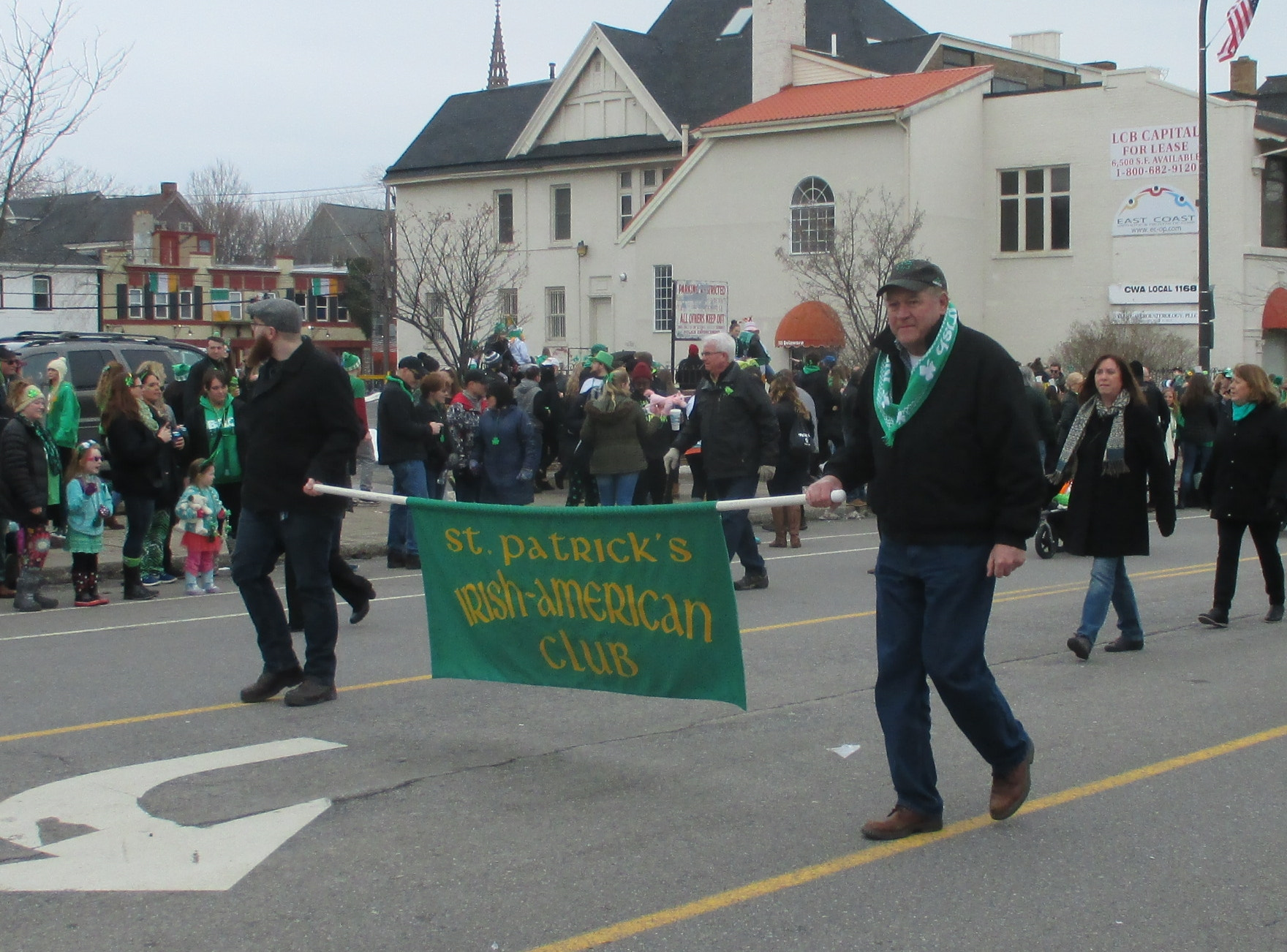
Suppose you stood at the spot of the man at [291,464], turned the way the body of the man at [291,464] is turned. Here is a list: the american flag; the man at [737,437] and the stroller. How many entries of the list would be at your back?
3

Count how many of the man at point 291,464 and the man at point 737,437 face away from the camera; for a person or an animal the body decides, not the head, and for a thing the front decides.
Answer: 0

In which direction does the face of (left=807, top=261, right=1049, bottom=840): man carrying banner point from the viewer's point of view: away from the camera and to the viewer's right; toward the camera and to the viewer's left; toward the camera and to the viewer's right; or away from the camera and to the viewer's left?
toward the camera and to the viewer's left

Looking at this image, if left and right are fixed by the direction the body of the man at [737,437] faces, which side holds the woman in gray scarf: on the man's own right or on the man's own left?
on the man's own left

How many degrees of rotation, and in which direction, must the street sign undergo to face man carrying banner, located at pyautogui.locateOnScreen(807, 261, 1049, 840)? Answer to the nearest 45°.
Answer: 0° — it already faces them
